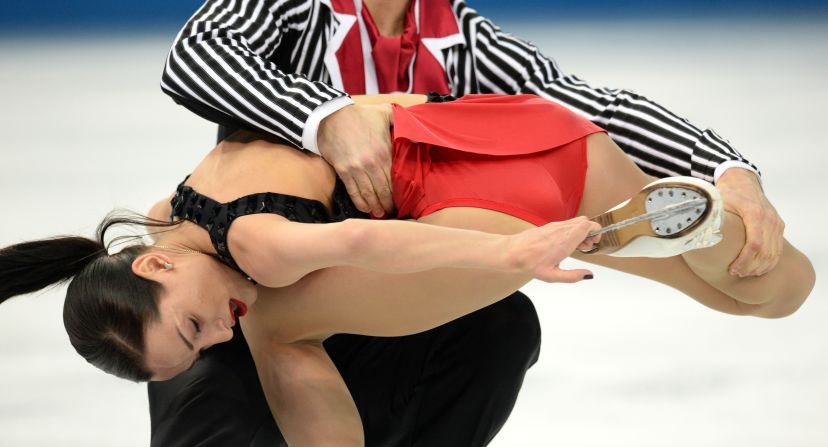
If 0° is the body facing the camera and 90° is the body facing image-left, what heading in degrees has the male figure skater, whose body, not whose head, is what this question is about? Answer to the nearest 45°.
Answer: approximately 0°
